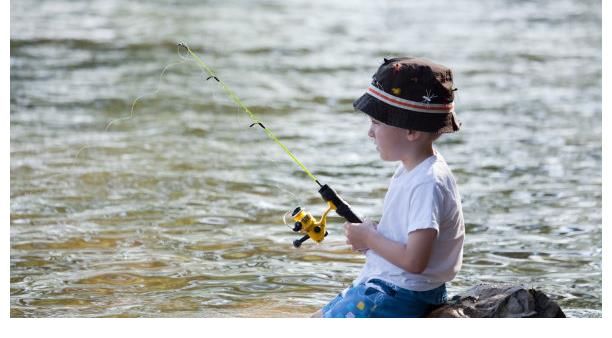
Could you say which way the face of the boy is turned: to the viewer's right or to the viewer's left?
to the viewer's left

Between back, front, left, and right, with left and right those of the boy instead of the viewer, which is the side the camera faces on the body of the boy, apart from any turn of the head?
left
